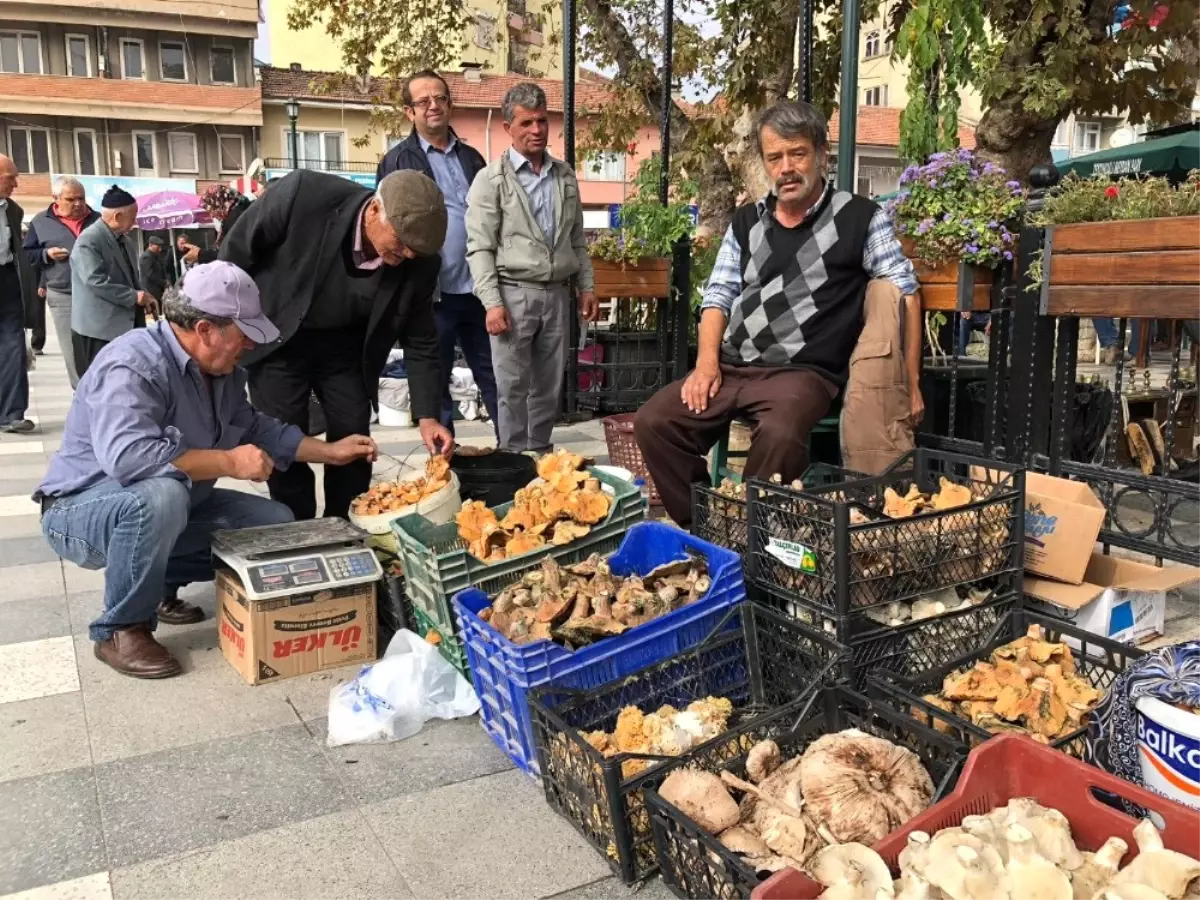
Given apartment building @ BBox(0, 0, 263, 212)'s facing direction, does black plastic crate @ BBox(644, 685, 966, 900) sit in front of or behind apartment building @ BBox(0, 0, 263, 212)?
in front

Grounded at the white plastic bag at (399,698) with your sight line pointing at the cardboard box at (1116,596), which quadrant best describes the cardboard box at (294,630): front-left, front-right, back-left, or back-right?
back-left

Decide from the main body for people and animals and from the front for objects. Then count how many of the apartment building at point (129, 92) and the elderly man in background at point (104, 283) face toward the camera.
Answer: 1

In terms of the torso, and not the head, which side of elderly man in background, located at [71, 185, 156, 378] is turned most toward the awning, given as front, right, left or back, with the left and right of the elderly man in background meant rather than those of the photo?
front

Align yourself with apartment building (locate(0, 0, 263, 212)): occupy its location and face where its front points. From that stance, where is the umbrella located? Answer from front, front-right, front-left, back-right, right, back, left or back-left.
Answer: front

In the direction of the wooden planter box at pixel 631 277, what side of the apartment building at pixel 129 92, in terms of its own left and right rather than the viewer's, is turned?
front

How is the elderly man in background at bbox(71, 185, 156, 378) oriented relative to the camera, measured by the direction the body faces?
to the viewer's right

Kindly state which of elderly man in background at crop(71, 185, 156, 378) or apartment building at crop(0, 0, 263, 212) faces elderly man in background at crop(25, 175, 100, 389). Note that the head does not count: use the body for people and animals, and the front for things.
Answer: the apartment building

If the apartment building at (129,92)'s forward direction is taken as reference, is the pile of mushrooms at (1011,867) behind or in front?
in front

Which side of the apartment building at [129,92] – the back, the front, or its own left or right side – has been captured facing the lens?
front

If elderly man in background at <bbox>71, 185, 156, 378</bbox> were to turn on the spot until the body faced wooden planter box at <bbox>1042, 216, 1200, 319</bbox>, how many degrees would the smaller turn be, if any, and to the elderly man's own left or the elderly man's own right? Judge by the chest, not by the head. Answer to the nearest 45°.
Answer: approximately 45° to the elderly man's own right
